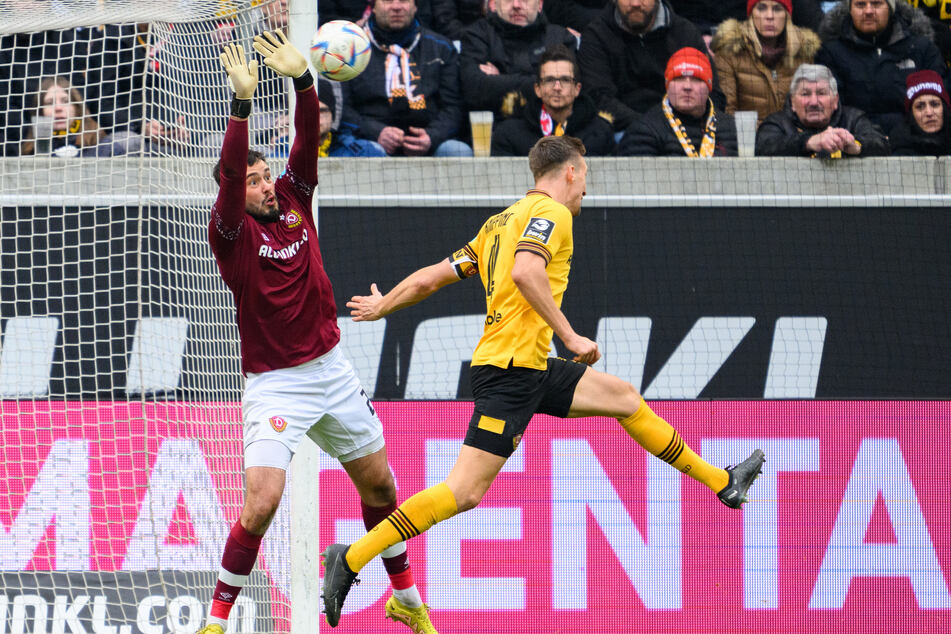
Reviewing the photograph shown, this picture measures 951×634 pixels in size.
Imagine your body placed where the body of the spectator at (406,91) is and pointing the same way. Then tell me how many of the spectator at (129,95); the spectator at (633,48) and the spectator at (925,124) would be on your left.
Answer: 2

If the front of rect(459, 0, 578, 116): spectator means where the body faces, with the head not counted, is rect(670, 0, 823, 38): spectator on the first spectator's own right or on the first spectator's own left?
on the first spectator's own left

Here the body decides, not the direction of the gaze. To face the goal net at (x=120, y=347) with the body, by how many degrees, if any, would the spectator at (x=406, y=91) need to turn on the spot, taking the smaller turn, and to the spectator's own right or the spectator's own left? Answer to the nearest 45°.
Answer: approximately 45° to the spectator's own right

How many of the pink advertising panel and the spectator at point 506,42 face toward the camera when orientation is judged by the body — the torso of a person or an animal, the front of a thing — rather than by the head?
2

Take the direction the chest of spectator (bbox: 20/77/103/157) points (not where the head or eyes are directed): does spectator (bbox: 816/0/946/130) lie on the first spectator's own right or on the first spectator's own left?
on the first spectator's own left

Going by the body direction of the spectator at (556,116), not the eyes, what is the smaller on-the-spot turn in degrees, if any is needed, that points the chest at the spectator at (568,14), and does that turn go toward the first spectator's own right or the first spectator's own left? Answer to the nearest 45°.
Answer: approximately 180°
